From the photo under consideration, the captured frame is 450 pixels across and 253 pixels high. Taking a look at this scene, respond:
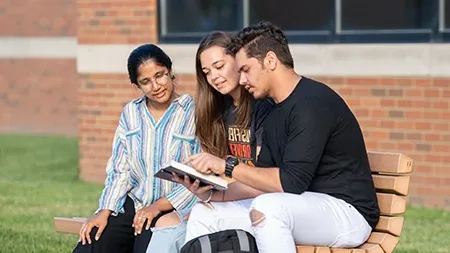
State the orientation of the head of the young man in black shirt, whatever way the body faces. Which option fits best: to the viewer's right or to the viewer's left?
to the viewer's left

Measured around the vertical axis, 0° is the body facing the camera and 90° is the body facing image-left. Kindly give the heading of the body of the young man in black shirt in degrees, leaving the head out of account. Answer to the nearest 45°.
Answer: approximately 90°

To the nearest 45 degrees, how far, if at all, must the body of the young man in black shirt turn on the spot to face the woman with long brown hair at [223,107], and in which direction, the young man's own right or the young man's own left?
approximately 45° to the young man's own right
